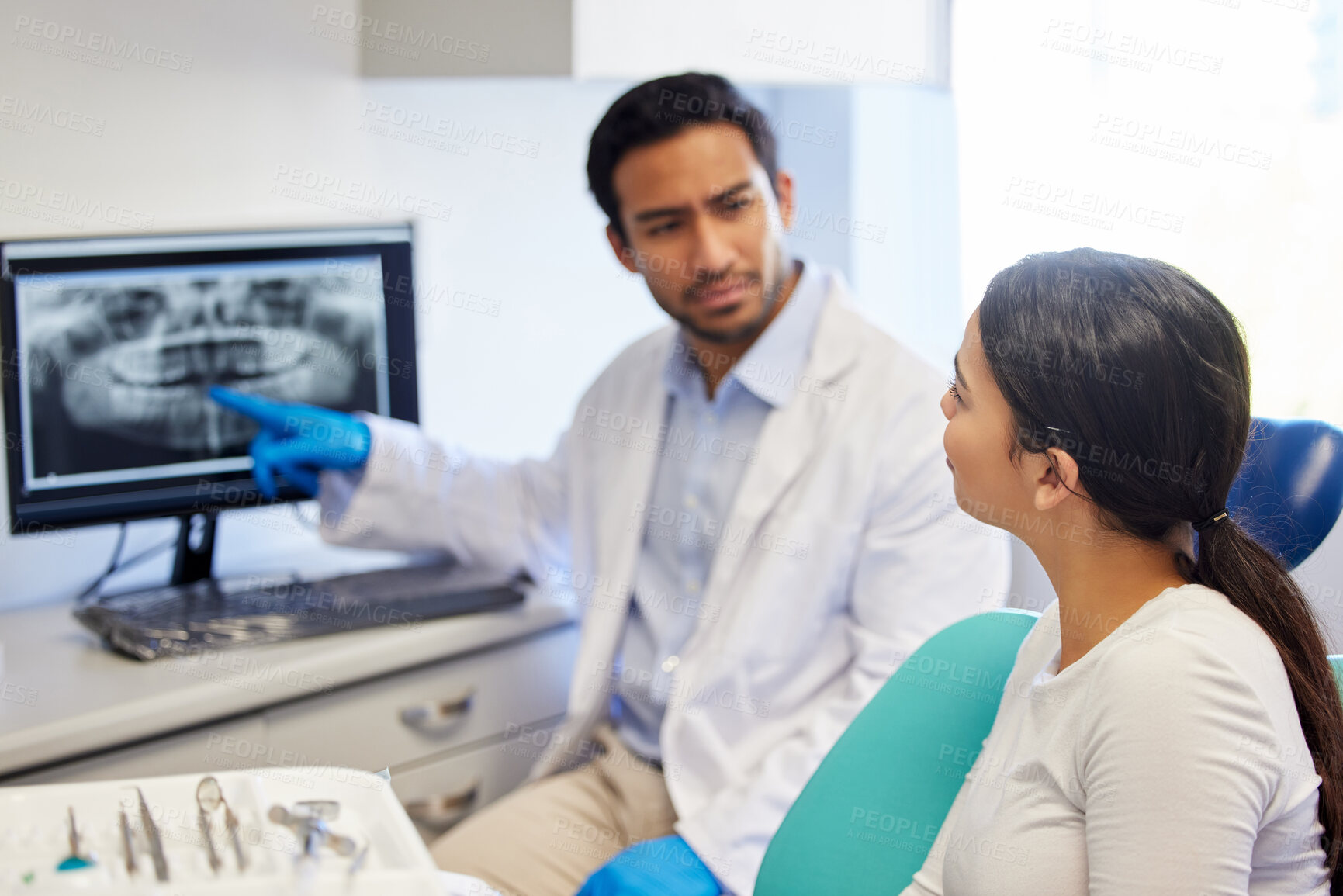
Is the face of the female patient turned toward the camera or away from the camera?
away from the camera

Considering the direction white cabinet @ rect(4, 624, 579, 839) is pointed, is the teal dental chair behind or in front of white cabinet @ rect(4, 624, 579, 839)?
in front

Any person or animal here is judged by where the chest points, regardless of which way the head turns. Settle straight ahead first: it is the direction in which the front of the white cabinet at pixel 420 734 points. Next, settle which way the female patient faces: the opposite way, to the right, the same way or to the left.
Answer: the opposite way

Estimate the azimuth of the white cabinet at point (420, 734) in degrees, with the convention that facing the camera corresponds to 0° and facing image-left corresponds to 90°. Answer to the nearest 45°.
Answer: approximately 315°

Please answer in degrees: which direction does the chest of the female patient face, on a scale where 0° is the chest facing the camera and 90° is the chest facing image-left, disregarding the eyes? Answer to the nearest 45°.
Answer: approximately 90°

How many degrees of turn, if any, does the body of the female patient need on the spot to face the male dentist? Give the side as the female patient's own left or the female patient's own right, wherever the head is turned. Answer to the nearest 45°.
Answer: approximately 45° to the female patient's own right

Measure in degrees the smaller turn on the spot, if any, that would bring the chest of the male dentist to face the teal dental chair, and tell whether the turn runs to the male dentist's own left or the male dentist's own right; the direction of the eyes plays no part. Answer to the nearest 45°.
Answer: approximately 45° to the male dentist's own left

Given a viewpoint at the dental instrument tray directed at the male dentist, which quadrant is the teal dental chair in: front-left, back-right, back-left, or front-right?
front-right

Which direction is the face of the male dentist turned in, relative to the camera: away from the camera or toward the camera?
toward the camera

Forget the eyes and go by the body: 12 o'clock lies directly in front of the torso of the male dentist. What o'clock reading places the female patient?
The female patient is roughly at 10 o'clock from the male dentist.

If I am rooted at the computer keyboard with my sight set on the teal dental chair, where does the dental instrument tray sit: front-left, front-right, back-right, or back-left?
front-right

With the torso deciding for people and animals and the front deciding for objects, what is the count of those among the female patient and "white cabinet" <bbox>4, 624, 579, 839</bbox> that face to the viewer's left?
1
